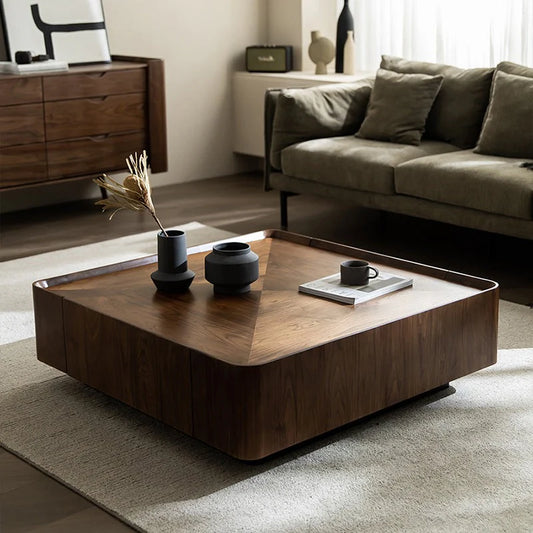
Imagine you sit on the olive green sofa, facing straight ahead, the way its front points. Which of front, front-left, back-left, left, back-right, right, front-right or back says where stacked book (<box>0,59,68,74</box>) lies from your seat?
front-right

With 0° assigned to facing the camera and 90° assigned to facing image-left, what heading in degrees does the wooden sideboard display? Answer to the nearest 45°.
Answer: approximately 315°

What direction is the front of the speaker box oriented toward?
toward the camera

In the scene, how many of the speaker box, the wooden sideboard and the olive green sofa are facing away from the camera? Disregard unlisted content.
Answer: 0

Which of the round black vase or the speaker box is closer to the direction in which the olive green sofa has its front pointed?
the round black vase

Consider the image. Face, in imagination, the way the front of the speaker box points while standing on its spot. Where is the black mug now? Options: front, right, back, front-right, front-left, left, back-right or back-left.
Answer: front

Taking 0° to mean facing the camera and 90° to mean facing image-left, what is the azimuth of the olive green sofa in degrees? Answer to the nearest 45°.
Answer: approximately 45°

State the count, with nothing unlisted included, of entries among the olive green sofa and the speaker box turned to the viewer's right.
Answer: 0

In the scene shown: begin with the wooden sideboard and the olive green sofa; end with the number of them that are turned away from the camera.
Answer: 0

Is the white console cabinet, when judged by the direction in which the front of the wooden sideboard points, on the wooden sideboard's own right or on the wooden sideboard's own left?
on the wooden sideboard's own left

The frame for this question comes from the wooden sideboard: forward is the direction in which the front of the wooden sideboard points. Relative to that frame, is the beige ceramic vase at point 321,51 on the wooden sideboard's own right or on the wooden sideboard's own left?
on the wooden sideboard's own left
